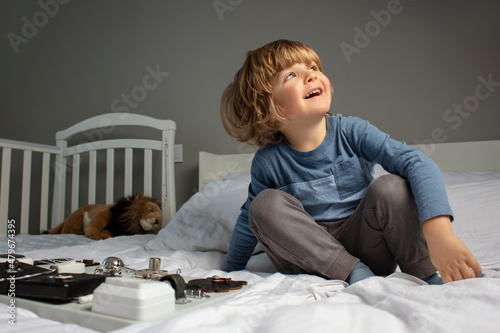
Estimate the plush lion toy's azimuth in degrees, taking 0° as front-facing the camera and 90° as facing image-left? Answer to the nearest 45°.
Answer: approximately 270°

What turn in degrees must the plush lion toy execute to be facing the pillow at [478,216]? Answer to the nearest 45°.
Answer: approximately 45° to its right

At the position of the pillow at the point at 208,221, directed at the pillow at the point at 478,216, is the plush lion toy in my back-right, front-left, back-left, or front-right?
back-left

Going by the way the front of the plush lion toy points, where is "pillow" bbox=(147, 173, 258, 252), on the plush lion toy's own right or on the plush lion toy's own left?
on the plush lion toy's own right

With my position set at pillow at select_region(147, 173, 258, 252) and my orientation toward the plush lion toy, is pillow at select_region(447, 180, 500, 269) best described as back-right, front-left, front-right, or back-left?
back-right
